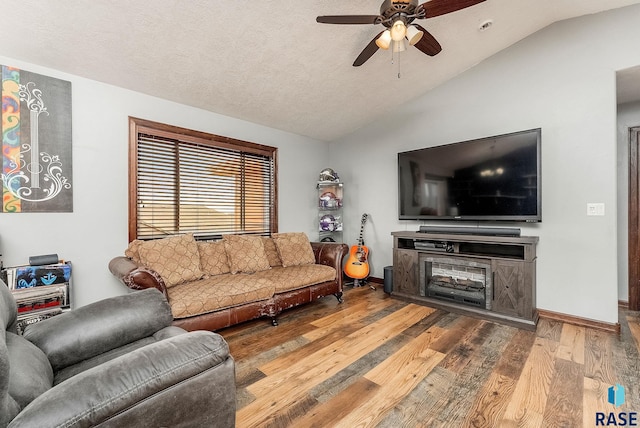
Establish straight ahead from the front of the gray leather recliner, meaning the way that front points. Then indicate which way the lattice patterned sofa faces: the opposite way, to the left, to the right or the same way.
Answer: to the right

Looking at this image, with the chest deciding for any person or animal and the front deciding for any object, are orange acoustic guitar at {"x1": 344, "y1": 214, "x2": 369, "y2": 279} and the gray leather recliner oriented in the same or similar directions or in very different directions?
very different directions

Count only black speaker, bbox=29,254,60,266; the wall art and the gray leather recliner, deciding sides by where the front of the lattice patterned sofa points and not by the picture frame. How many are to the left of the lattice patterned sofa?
0

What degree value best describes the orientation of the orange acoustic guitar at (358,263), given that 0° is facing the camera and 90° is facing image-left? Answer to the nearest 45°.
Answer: approximately 0°

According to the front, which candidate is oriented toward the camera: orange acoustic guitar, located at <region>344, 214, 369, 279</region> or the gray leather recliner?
the orange acoustic guitar

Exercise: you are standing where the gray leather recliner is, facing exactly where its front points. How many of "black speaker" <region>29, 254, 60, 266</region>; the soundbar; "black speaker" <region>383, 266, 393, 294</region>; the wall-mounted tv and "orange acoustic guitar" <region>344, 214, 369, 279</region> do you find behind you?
0

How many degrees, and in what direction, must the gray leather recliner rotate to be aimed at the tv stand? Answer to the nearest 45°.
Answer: approximately 45° to its right

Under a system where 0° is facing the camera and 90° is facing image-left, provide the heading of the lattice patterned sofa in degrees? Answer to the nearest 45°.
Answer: approximately 315°

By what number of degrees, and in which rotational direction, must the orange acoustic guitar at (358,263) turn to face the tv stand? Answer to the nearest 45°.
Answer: approximately 45° to its left

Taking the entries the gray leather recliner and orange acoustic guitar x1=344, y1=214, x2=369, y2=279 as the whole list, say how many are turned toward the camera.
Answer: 1

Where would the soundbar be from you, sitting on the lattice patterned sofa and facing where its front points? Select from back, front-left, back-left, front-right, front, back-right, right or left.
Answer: front-left

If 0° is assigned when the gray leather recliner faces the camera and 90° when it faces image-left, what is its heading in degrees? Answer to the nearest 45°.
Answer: approximately 225°

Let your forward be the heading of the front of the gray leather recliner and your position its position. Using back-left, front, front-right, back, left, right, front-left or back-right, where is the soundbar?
front-right

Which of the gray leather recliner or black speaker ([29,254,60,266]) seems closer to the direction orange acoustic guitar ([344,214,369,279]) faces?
the gray leather recliner
